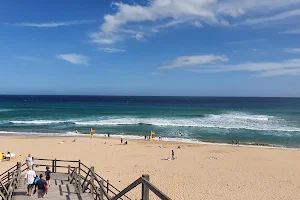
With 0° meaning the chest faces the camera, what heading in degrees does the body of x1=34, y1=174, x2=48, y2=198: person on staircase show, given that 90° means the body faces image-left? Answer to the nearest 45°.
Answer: approximately 180°
